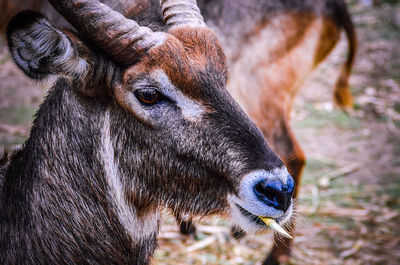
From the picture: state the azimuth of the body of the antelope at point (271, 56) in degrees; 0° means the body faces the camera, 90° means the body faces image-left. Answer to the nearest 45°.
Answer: approximately 90°
